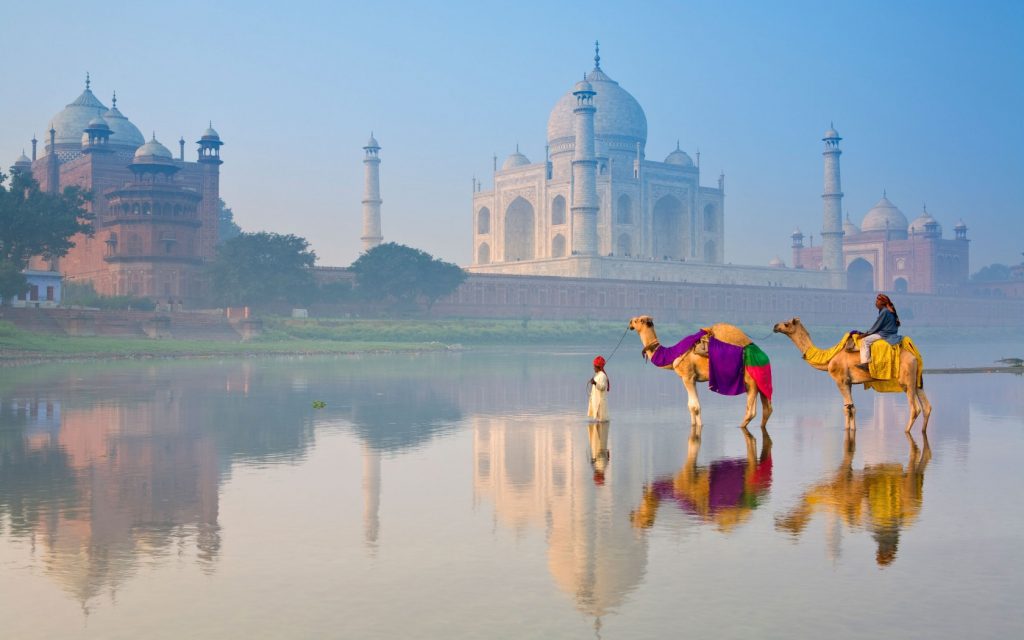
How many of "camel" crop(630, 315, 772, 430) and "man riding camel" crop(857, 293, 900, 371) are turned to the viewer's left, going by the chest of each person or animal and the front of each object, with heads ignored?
2

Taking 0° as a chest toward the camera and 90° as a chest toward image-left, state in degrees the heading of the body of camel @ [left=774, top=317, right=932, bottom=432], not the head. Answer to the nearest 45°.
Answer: approximately 90°

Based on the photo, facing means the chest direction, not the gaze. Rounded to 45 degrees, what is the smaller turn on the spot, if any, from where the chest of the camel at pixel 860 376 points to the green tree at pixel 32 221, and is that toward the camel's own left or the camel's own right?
approximately 45° to the camel's own right

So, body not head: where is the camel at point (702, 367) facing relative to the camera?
to the viewer's left

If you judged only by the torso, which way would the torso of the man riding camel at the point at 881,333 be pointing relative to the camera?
to the viewer's left

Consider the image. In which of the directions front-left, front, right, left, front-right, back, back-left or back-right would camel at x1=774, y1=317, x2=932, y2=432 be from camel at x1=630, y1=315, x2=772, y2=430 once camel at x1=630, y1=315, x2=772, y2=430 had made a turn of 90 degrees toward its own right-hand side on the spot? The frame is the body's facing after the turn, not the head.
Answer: right
